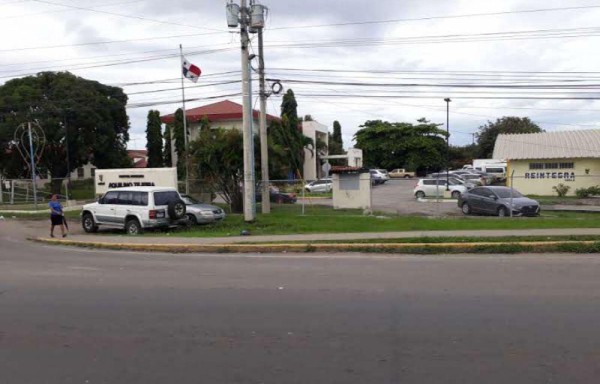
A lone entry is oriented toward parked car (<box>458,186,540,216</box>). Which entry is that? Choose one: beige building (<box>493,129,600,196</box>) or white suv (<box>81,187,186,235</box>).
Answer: the beige building

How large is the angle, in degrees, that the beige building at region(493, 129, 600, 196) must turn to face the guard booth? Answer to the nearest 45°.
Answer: approximately 45° to its right

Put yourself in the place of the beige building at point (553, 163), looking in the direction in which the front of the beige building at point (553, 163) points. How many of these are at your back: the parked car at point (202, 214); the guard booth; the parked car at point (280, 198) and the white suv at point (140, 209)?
0

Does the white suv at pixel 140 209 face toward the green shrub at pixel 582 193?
no

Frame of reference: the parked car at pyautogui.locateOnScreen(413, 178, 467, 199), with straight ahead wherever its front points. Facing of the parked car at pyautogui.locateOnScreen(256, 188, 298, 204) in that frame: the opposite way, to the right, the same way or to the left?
the same way

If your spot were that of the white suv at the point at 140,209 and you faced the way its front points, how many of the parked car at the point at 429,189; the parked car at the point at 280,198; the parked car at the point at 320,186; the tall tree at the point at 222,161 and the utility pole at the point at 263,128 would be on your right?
5

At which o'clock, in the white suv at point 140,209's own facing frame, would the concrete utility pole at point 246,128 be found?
The concrete utility pole is roughly at 5 o'clock from the white suv.

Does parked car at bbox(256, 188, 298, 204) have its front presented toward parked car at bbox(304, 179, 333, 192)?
no

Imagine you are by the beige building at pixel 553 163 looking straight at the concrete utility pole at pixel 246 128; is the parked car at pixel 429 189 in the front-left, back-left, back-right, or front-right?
front-right

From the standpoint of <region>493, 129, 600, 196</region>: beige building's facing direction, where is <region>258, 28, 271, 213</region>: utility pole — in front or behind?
in front

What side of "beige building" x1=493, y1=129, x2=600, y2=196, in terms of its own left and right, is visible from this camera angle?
front

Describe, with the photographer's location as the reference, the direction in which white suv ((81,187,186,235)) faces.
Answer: facing away from the viewer and to the left of the viewer

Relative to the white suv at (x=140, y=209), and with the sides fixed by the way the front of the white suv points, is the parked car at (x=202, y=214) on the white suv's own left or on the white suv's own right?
on the white suv's own right
